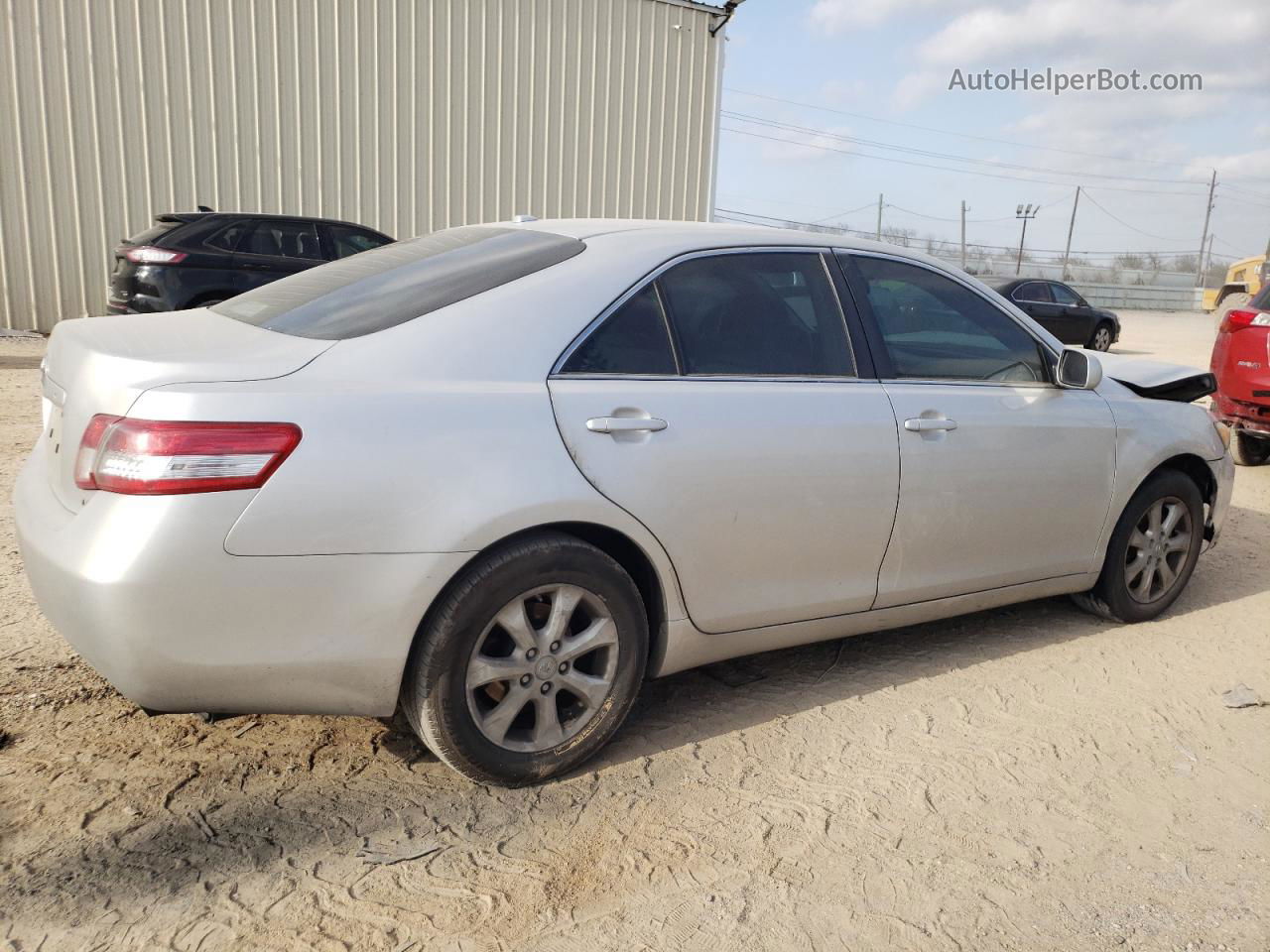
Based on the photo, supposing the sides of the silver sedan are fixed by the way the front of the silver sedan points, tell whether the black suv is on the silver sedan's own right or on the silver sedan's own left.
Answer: on the silver sedan's own left

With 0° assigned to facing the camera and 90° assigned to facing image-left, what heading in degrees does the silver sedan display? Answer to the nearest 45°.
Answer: approximately 225°

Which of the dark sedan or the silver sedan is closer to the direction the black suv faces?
the dark sedan

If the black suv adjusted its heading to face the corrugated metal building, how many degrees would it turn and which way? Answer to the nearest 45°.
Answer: approximately 45° to its left

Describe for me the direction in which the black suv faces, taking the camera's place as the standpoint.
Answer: facing away from the viewer and to the right of the viewer

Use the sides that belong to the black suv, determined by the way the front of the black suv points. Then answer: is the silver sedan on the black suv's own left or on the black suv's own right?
on the black suv's own right

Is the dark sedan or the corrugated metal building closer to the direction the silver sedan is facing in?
the dark sedan

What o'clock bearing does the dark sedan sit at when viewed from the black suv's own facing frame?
The dark sedan is roughly at 1 o'clock from the black suv.
